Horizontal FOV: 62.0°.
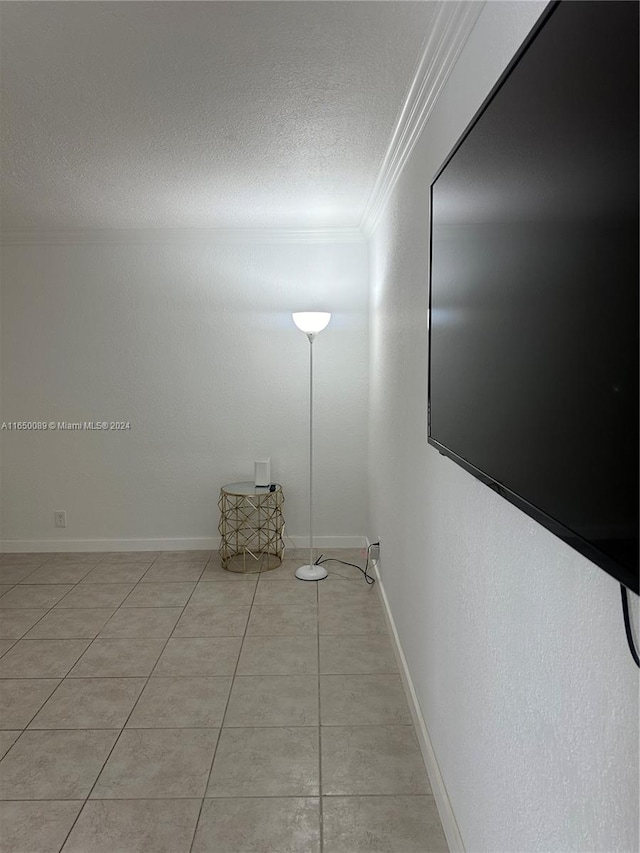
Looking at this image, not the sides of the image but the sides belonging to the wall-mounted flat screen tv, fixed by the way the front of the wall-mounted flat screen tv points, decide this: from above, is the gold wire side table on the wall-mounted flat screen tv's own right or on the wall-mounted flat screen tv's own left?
on the wall-mounted flat screen tv's own right

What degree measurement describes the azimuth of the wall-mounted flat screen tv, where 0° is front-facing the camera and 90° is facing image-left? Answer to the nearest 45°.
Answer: approximately 90°
